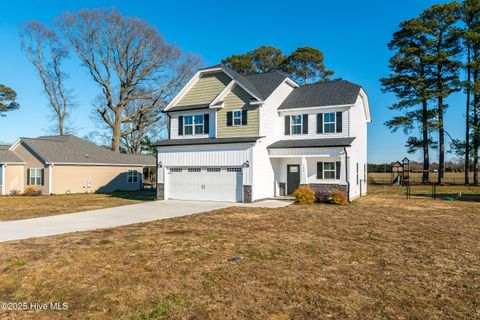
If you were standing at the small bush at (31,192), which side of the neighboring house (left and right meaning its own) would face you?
front

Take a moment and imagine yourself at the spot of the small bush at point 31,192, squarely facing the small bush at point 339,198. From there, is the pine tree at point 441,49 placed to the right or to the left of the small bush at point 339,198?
left

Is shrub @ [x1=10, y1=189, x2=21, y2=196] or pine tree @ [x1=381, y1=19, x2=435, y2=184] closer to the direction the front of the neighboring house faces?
the shrub

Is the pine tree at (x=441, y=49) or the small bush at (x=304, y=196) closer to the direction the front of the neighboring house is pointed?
the small bush

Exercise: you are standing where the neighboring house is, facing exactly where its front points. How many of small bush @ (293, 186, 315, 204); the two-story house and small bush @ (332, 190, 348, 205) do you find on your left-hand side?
3

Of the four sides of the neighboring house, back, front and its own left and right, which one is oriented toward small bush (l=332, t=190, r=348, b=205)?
left

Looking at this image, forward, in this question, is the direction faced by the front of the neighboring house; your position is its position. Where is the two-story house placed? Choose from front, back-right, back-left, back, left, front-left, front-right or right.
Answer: left

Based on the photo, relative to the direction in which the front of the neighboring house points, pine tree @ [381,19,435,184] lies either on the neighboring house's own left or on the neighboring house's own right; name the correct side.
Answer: on the neighboring house's own left

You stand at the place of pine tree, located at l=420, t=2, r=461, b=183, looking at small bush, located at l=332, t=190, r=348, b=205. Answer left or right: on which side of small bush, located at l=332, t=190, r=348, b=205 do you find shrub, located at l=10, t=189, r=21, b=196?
right

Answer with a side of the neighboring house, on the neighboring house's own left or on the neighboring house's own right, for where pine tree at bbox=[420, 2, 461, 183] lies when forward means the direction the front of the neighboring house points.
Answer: on the neighboring house's own left

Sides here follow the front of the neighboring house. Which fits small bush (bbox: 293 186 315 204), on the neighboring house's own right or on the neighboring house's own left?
on the neighboring house's own left

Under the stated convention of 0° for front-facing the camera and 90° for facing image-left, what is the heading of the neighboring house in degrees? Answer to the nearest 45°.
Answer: approximately 45°

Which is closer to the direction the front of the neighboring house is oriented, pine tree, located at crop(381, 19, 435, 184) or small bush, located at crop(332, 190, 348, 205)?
the small bush
